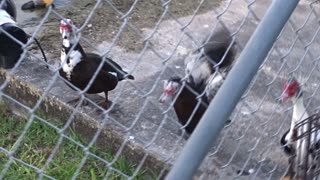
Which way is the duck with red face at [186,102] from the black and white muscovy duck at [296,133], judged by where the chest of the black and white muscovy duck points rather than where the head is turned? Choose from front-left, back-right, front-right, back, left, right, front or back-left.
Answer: front-right

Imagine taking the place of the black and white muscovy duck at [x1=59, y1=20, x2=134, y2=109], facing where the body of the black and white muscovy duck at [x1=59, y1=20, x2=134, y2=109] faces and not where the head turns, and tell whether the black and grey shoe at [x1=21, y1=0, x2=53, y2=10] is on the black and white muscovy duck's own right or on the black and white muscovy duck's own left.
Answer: on the black and white muscovy duck's own right

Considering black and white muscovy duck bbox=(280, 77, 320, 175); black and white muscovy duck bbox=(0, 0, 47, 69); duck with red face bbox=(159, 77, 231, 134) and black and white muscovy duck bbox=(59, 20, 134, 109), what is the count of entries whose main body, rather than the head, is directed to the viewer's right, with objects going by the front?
0

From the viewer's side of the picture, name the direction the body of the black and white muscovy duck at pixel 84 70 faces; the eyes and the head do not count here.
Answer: to the viewer's left

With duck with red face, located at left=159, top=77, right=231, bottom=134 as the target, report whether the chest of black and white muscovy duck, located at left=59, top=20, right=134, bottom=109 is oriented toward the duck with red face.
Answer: no

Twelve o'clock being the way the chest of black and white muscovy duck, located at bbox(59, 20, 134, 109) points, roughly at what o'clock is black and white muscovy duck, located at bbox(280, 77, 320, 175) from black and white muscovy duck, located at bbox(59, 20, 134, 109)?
black and white muscovy duck, located at bbox(280, 77, 320, 175) is roughly at 7 o'clock from black and white muscovy duck, located at bbox(59, 20, 134, 109).

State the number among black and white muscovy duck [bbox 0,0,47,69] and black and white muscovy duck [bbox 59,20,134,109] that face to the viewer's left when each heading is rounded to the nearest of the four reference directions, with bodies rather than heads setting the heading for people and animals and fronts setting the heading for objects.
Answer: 2

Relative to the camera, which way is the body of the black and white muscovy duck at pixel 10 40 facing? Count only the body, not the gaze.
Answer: to the viewer's left

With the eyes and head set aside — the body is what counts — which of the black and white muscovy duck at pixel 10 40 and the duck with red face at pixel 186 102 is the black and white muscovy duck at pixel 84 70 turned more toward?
the black and white muscovy duck
